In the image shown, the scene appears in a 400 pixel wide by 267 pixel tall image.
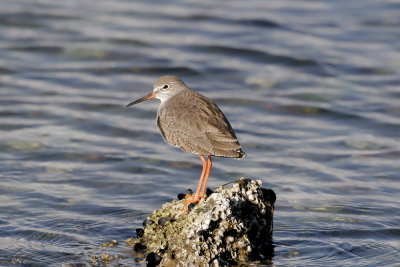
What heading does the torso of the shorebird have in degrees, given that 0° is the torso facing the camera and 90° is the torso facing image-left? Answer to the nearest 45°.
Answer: approximately 90°
